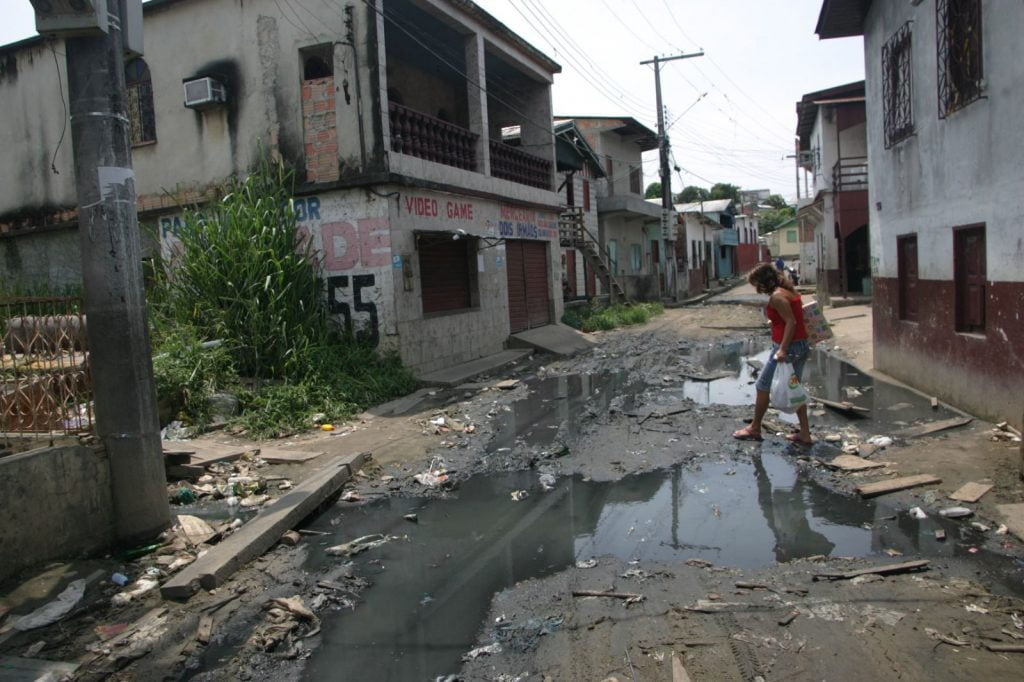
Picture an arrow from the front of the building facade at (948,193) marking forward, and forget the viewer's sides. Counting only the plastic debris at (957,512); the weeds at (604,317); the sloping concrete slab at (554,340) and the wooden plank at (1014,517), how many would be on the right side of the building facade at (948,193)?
2

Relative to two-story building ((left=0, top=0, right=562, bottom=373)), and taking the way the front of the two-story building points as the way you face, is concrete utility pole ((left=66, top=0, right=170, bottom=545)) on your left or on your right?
on your right

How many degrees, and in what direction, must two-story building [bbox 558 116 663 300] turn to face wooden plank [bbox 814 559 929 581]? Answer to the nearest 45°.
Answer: approximately 45° to its right

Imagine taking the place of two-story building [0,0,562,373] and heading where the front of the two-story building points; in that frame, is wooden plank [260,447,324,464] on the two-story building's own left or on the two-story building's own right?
on the two-story building's own right

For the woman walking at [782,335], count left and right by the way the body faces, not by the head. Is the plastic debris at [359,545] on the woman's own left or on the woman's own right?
on the woman's own left

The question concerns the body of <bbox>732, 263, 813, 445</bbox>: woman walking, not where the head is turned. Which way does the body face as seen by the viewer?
to the viewer's left

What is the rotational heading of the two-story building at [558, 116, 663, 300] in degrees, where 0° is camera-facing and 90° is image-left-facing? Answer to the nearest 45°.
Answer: approximately 315°

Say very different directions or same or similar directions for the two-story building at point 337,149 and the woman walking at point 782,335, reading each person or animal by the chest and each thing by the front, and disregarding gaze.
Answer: very different directions

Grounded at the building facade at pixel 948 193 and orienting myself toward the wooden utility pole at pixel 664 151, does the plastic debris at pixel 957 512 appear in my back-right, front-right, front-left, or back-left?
back-left

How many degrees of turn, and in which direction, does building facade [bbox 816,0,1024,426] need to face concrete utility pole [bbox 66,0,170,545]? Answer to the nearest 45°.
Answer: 0° — it already faces it
